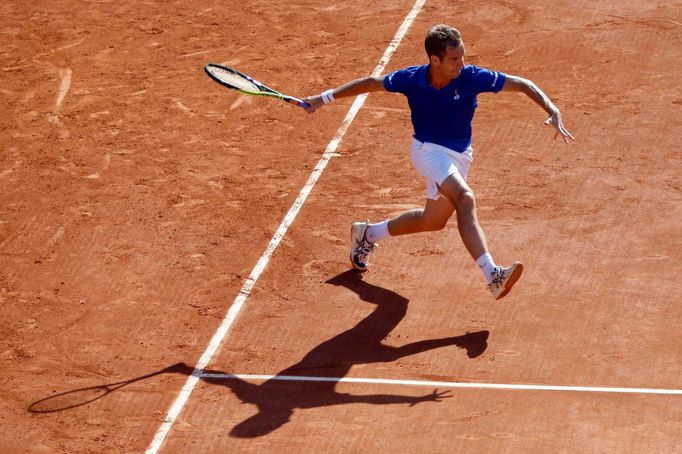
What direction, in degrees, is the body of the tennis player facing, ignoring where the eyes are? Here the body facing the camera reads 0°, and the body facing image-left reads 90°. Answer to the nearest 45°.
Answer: approximately 315°
